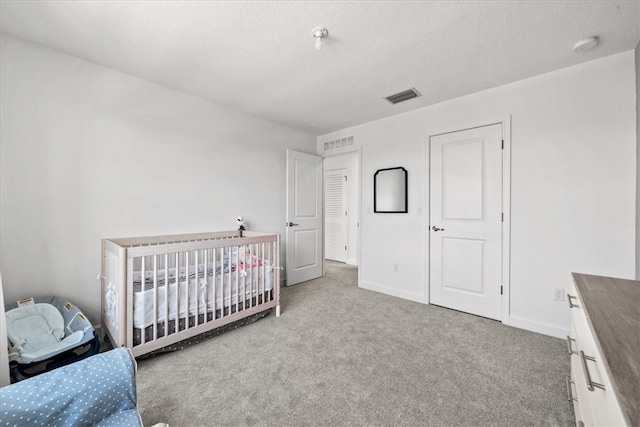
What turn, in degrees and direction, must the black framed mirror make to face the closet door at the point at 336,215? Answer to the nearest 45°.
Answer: approximately 90° to its right

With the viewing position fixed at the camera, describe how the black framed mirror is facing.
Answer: facing the viewer and to the left of the viewer

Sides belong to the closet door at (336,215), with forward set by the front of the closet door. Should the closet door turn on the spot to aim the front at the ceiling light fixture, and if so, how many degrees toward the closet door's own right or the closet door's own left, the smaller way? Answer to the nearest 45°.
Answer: approximately 45° to the closet door's own left

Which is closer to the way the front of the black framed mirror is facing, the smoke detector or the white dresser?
the white dresser

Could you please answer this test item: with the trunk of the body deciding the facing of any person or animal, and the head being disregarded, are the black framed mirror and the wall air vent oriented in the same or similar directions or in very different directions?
same or similar directions

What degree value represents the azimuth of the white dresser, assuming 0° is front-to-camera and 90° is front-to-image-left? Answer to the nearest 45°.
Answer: approximately 90°

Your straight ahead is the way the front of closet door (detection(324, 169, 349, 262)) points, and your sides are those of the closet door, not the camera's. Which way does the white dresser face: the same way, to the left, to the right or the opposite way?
to the right

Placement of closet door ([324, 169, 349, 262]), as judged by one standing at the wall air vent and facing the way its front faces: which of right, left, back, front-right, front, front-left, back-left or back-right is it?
back-right

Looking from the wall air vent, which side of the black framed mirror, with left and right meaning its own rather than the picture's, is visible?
right

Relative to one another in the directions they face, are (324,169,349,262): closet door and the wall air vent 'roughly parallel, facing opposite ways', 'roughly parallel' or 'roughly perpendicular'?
roughly parallel

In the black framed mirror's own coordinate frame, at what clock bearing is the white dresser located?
The white dresser is roughly at 10 o'clock from the black framed mirror.

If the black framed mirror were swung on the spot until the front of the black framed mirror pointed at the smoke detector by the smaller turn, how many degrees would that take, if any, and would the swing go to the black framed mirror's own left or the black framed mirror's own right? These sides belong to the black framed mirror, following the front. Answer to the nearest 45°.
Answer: approximately 90° to the black framed mirror's own left
